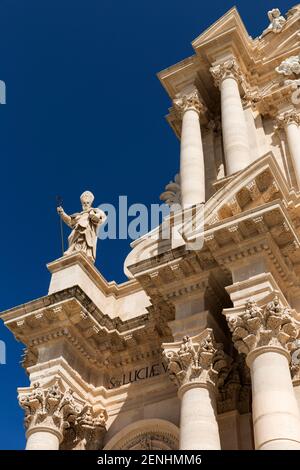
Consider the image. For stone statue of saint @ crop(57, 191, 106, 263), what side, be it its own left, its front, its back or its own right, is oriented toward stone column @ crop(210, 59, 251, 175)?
left

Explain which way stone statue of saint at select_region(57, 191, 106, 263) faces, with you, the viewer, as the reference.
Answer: facing the viewer
